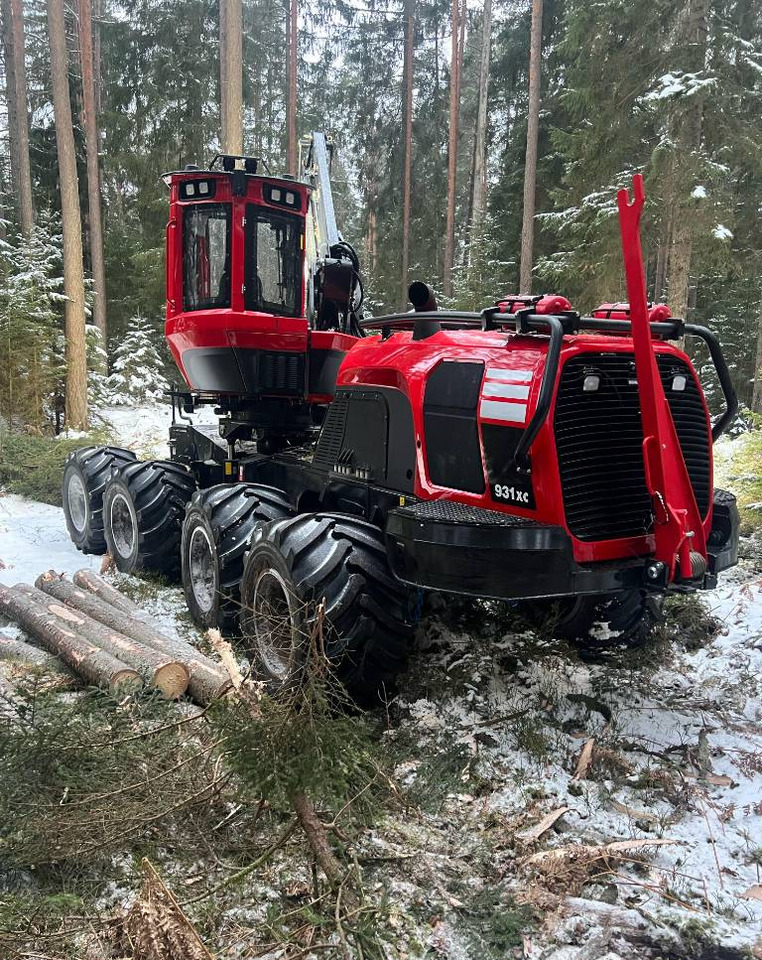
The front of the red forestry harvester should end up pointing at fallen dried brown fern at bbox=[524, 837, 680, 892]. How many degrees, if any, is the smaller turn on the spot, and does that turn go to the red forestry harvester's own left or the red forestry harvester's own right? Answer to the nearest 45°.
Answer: approximately 135° to the red forestry harvester's own left

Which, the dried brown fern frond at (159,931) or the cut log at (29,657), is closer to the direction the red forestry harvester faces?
the cut log

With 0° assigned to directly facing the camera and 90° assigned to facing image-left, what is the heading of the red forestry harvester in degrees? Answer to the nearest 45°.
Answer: approximately 135°

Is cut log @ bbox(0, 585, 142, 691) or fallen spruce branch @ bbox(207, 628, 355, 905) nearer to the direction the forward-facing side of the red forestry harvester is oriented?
the cut log

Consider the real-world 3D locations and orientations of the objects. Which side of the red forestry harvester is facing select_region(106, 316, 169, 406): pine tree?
front

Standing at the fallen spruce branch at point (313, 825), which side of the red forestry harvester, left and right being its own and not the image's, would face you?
left

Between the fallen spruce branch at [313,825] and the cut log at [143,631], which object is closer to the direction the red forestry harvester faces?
the cut log

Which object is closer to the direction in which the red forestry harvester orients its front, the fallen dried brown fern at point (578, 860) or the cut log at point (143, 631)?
the cut log

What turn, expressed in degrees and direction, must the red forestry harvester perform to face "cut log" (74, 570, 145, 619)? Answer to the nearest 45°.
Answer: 0° — it already faces it

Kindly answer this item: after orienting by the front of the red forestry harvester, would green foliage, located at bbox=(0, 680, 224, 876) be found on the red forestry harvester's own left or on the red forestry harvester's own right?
on the red forestry harvester's own left
